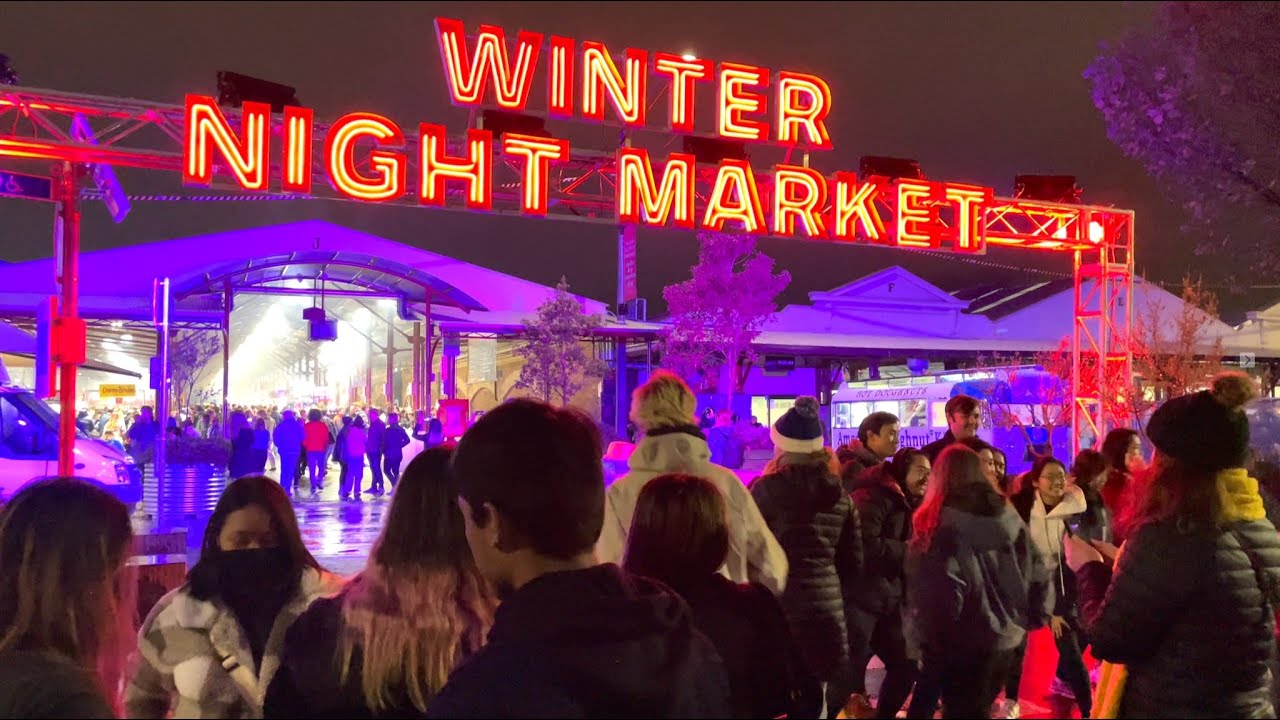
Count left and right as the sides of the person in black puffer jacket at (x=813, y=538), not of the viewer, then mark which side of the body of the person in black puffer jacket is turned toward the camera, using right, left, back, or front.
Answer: back

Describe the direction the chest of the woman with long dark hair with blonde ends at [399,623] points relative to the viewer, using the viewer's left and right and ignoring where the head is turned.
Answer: facing away from the viewer

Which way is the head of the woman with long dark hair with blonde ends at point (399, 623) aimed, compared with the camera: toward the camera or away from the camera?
away from the camera

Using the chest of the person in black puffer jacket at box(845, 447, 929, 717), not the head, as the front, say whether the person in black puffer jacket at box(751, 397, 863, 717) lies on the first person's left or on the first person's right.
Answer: on the first person's right

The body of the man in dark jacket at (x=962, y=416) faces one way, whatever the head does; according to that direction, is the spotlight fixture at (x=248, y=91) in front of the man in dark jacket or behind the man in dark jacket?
behind

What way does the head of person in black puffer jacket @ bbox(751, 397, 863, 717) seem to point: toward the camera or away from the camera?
away from the camera

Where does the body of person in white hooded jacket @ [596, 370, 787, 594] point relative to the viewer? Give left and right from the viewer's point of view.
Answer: facing away from the viewer

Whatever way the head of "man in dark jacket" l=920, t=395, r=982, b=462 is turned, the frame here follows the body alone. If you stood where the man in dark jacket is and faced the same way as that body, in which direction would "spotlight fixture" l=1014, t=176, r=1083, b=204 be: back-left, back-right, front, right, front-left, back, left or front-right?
back-left

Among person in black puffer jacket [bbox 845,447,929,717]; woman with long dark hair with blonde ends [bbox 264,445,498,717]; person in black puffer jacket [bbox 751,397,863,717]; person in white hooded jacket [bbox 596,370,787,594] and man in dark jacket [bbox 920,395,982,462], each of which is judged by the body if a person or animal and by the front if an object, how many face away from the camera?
3

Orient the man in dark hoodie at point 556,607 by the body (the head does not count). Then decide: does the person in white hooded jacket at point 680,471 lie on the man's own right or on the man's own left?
on the man's own right

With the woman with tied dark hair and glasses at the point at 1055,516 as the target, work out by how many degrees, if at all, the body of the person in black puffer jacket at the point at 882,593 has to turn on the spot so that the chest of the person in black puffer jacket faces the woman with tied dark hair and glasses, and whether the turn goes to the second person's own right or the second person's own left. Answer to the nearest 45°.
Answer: approximately 45° to the second person's own left

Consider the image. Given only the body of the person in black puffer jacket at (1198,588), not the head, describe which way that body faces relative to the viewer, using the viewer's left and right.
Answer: facing away from the viewer and to the left of the viewer
